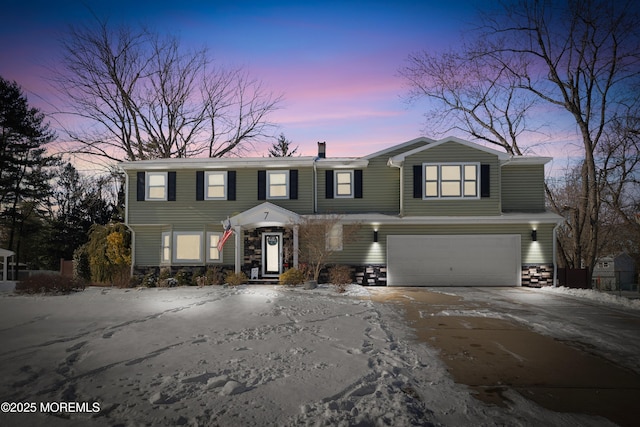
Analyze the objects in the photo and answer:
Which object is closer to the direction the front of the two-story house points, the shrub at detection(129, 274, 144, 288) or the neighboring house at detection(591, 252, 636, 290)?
the shrub

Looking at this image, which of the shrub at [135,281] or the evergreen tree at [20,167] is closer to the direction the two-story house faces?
the shrub

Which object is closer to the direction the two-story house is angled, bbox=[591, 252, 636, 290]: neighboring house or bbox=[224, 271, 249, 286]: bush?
the bush

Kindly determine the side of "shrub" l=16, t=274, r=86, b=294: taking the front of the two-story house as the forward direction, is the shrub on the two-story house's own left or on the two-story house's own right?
on the two-story house's own right

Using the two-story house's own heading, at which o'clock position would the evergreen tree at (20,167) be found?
The evergreen tree is roughly at 4 o'clock from the two-story house.

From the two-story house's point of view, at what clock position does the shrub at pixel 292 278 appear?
The shrub is roughly at 2 o'clock from the two-story house.

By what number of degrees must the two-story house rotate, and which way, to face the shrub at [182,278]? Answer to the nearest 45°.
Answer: approximately 90° to its right

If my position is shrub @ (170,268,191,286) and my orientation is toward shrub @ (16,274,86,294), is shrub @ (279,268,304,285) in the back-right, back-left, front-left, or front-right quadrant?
back-left

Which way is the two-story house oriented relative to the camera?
toward the camera
